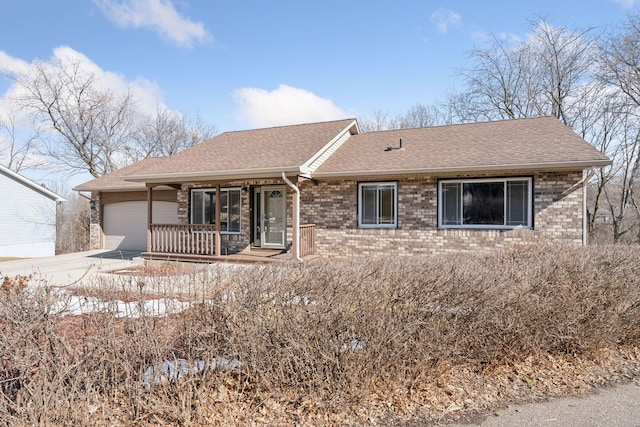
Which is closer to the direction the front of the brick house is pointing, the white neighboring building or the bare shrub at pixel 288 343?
the bare shrub

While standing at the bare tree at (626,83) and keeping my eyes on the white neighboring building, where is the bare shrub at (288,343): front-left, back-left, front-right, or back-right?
front-left

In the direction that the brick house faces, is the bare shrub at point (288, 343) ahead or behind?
ahead

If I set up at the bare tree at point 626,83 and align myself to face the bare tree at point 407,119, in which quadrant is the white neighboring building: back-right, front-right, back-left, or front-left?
front-left

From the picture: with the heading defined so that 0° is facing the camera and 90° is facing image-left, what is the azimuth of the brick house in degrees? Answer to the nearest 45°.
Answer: approximately 0°

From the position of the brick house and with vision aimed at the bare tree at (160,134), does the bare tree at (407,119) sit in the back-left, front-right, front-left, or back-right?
front-right

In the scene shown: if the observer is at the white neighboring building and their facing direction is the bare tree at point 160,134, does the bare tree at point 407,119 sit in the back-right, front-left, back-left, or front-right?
front-right

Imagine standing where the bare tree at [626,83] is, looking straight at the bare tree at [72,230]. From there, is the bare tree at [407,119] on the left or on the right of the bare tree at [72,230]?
right

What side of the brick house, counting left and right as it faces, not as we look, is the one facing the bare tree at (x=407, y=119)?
back

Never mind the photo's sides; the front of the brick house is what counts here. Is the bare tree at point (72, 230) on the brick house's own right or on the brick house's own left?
on the brick house's own right

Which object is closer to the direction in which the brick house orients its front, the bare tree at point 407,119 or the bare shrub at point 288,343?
the bare shrub

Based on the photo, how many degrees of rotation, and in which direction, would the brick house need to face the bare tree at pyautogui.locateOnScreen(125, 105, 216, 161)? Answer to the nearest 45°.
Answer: approximately 135° to its right

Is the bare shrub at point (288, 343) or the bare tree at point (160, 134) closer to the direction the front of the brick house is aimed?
the bare shrub
